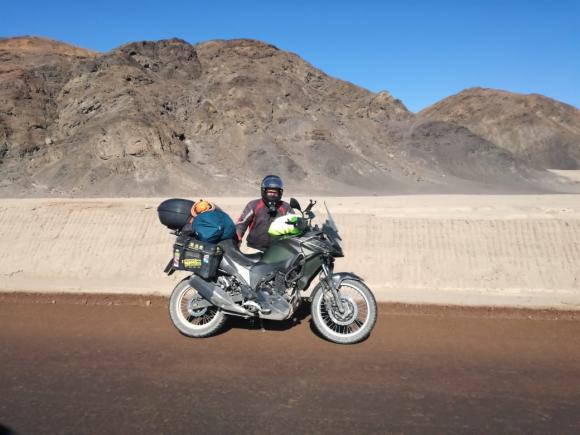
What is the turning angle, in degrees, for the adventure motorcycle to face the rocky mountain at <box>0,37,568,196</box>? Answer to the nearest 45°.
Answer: approximately 90° to its left

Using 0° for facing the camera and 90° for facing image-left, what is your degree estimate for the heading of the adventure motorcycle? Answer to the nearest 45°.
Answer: approximately 270°
